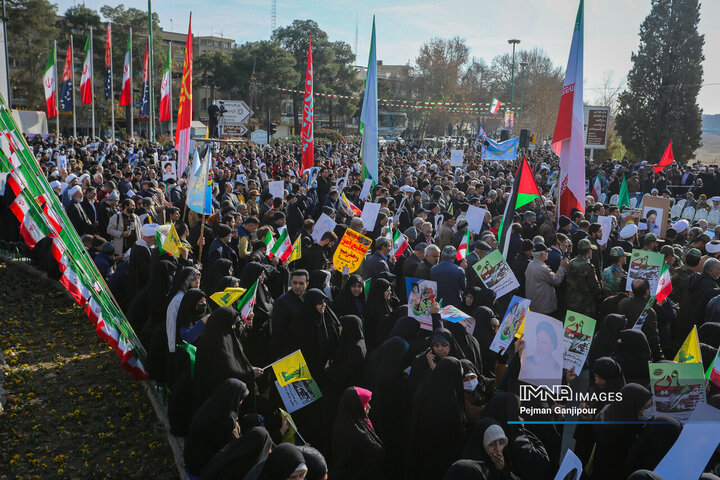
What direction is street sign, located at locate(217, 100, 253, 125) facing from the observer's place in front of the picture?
facing the viewer

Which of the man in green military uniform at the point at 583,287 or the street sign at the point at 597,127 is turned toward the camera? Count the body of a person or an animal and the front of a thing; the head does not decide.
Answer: the street sign

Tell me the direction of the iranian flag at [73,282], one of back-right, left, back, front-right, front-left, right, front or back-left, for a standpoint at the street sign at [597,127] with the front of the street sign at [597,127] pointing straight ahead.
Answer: front

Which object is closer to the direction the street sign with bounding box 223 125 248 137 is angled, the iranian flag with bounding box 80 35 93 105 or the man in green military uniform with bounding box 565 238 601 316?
the man in green military uniform

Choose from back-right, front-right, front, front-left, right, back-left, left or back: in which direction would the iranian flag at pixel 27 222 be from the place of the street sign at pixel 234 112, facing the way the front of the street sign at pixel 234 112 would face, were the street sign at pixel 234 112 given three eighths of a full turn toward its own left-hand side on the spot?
back-right

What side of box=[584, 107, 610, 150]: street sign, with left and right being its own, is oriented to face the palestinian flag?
front

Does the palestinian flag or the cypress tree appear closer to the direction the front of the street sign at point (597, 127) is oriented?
the palestinian flag

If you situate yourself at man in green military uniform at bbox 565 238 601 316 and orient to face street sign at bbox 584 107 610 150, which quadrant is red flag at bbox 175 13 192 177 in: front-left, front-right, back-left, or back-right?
front-left

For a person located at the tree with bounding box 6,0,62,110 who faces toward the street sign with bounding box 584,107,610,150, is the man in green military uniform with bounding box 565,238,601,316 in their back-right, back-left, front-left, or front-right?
front-right

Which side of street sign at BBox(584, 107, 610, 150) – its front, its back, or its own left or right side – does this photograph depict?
front

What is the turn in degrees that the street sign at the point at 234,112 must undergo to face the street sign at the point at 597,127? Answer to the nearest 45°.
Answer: approximately 45° to its left

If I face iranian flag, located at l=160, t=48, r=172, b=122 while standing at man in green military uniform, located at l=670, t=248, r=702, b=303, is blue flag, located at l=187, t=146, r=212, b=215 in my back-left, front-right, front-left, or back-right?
front-left
